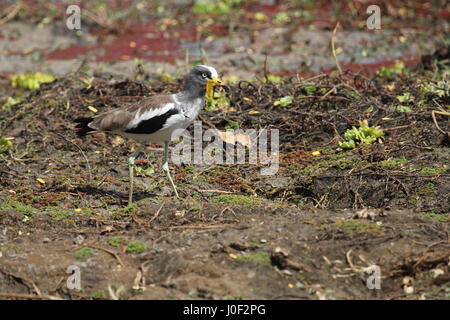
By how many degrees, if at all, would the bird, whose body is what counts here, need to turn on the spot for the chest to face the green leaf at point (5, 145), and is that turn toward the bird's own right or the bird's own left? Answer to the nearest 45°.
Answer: approximately 135° to the bird's own left

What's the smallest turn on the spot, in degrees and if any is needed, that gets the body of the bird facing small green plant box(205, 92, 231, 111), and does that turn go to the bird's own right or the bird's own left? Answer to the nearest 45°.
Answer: approximately 90° to the bird's own left

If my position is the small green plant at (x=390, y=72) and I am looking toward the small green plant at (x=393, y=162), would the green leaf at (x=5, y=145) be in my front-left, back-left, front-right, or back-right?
front-right

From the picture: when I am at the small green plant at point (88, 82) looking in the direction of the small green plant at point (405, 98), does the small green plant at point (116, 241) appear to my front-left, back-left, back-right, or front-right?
front-right

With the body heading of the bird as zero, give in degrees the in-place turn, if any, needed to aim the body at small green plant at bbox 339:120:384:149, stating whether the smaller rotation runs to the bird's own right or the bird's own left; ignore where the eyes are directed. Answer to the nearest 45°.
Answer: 0° — it already faces it

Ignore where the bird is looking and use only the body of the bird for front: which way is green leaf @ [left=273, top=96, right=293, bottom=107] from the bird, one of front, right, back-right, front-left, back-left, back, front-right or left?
front-left

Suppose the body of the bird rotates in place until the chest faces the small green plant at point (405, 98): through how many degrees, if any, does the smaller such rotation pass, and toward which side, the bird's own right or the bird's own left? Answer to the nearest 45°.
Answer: approximately 45° to the bird's own left

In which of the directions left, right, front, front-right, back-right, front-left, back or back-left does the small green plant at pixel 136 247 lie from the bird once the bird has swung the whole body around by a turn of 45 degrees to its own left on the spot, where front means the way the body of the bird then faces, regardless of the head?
back-right

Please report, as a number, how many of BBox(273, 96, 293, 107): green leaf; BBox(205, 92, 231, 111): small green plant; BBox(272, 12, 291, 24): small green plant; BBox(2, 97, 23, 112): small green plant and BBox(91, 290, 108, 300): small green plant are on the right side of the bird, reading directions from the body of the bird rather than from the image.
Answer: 1

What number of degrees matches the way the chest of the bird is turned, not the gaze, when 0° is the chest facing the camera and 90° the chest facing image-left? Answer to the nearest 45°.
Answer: approximately 270°

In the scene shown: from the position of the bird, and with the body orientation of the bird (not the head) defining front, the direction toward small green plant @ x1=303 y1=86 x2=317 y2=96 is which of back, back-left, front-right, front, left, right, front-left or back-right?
front-left
